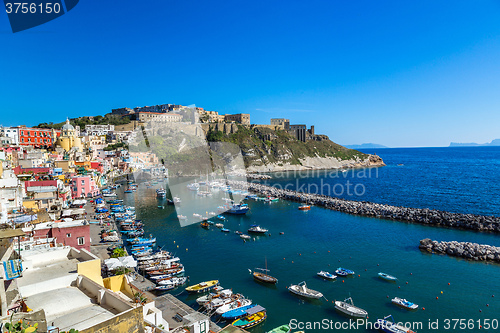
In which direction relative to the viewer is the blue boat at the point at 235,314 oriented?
to the viewer's right

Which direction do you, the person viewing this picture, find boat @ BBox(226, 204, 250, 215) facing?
facing to the right of the viewer

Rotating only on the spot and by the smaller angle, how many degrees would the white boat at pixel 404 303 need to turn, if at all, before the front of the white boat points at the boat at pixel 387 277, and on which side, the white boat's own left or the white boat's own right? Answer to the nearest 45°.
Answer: approximately 135° to the white boat's own left

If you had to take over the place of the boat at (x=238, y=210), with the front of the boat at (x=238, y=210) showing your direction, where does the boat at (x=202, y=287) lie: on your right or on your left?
on your right

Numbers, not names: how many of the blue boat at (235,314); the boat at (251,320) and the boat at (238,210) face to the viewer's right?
2

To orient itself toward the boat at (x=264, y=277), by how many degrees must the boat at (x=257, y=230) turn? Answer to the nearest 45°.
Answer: approximately 90° to its right

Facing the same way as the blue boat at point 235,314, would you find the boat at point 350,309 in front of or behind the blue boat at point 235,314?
in front

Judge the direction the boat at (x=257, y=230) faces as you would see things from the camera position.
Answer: facing to the right of the viewer
